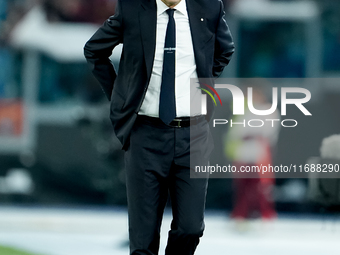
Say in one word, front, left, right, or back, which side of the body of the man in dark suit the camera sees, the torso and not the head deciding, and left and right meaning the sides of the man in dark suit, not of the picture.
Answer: front
